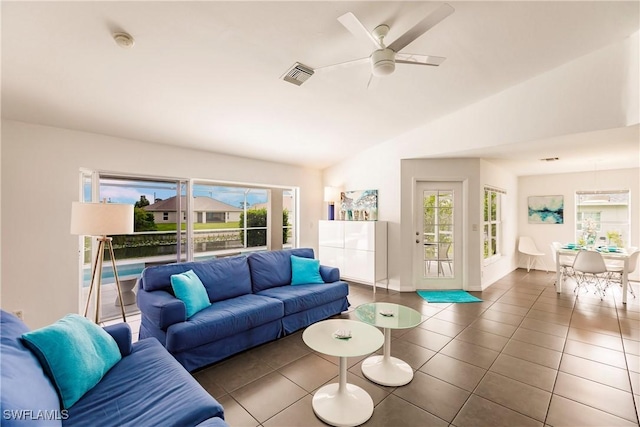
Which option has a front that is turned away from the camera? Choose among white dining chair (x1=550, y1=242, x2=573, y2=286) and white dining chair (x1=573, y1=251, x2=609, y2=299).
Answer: white dining chair (x1=573, y1=251, x2=609, y2=299)

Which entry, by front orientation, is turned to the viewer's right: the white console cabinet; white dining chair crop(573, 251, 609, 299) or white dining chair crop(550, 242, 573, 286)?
white dining chair crop(550, 242, 573, 286)

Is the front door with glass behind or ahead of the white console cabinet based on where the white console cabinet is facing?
behind

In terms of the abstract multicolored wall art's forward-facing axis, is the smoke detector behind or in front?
in front

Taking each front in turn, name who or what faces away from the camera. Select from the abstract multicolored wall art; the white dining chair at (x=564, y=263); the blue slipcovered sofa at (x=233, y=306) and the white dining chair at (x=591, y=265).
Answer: the white dining chair at (x=591, y=265)

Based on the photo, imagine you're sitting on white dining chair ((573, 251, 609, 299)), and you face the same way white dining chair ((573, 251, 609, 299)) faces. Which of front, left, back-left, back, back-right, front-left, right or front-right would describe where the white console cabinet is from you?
back-left

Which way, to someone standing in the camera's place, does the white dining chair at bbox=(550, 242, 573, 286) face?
facing to the right of the viewer

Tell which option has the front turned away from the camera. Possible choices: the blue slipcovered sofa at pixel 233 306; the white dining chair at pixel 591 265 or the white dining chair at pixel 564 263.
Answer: the white dining chair at pixel 591 265

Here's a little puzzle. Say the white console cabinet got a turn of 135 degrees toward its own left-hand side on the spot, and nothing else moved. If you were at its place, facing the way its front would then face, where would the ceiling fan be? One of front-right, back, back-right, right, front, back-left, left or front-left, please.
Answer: right

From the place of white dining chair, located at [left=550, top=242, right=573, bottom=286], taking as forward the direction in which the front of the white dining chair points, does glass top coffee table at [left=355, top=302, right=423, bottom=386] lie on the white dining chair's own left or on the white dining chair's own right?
on the white dining chair's own right

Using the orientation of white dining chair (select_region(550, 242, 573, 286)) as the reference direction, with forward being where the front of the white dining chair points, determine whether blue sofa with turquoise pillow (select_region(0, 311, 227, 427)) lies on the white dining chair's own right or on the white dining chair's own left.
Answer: on the white dining chair's own right

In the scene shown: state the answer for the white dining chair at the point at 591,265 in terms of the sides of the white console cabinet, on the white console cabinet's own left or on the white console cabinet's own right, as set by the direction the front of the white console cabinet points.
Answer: on the white console cabinet's own left

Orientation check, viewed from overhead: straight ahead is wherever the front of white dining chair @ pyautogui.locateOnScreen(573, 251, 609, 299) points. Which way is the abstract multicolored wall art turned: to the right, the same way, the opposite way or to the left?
the opposite way

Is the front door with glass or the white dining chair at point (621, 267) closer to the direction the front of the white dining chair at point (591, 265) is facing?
the white dining chair

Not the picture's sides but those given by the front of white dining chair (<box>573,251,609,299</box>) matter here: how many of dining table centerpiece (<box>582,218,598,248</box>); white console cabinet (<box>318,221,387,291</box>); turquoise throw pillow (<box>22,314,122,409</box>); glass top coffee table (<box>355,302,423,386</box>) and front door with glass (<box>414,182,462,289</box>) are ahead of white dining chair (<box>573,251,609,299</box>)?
1

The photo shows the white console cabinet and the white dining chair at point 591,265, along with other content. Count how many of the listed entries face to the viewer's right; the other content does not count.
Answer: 0

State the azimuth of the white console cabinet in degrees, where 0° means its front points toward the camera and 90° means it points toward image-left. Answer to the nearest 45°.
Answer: approximately 45°

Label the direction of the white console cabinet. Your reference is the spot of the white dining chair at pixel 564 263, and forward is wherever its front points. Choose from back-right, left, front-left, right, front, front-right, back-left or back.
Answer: back-right

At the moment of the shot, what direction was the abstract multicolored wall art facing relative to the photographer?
facing the viewer and to the left of the viewer

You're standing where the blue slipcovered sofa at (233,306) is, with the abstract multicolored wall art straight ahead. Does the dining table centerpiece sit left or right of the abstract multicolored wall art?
right

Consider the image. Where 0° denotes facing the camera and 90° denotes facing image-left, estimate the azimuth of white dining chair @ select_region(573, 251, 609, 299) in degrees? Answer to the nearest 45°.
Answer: approximately 180°
